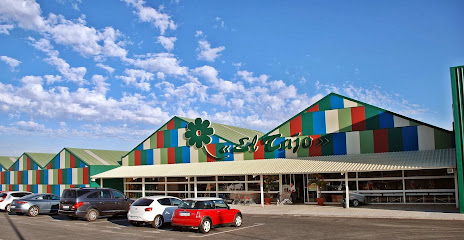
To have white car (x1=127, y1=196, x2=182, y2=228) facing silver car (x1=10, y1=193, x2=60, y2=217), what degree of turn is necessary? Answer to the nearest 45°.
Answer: approximately 90° to its left

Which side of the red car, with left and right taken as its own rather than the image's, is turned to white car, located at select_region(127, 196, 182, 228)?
left

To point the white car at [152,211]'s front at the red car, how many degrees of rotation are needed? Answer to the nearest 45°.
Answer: approximately 90° to its right

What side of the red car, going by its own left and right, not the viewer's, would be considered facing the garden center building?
front

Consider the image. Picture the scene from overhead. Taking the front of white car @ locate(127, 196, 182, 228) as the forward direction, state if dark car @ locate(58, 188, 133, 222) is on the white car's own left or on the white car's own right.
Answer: on the white car's own left

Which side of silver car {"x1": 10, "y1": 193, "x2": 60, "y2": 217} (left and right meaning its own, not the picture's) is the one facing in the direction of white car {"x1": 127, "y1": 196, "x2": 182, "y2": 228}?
right

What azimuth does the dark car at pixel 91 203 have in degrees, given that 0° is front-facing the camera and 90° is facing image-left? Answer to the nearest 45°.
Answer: approximately 225°

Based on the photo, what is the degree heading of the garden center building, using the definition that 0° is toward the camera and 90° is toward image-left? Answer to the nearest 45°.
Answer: approximately 45°

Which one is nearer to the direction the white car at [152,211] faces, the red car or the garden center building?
the garden center building

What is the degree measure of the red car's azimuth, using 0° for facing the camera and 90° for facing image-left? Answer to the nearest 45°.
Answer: approximately 225°

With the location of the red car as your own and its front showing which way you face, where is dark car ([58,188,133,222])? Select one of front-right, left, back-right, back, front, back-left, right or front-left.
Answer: left

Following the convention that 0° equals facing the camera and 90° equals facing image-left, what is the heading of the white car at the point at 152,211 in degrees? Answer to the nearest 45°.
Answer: approximately 225°

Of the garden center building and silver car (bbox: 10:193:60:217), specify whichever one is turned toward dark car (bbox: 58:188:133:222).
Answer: the garden center building
